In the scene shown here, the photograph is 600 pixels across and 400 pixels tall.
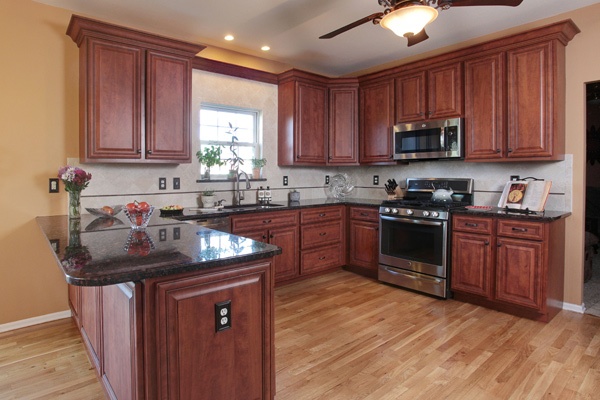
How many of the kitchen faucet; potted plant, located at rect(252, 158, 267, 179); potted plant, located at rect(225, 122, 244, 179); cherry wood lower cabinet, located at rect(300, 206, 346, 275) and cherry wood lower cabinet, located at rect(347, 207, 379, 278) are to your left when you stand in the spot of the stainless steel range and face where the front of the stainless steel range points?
0

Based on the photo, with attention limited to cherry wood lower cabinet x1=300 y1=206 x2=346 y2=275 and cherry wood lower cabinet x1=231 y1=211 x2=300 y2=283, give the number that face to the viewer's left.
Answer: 0

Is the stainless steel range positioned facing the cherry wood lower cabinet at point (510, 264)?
no

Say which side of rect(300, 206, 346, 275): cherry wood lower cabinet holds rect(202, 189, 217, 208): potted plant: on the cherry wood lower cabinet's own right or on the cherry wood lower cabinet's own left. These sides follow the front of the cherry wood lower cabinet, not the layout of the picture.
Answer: on the cherry wood lower cabinet's own right

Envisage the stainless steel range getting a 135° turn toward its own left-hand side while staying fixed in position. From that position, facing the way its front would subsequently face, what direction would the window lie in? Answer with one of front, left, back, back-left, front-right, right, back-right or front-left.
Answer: back

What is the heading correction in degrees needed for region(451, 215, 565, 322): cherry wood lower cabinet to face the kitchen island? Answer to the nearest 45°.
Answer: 0° — it already faces it

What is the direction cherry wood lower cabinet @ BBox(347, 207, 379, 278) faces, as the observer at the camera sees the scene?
facing the viewer and to the left of the viewer

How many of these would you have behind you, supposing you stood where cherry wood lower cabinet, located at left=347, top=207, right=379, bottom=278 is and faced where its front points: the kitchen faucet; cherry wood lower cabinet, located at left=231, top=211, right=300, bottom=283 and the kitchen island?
0

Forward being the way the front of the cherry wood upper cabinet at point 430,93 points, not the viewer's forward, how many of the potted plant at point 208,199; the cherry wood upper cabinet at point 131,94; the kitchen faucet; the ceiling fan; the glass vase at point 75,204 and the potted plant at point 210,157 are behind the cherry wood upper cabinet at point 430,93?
0

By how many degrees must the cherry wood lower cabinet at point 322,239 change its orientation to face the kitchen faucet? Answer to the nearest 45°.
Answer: approximately 135° to its right

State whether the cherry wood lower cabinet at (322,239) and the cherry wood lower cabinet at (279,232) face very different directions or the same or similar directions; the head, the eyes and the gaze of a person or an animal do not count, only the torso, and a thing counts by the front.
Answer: same or similar directions

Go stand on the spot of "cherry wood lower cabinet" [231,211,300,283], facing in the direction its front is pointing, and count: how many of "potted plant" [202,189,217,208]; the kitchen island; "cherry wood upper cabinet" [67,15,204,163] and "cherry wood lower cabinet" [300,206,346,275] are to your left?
1

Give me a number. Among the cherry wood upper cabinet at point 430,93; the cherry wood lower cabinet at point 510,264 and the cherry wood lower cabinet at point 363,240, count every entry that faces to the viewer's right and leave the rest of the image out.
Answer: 0
